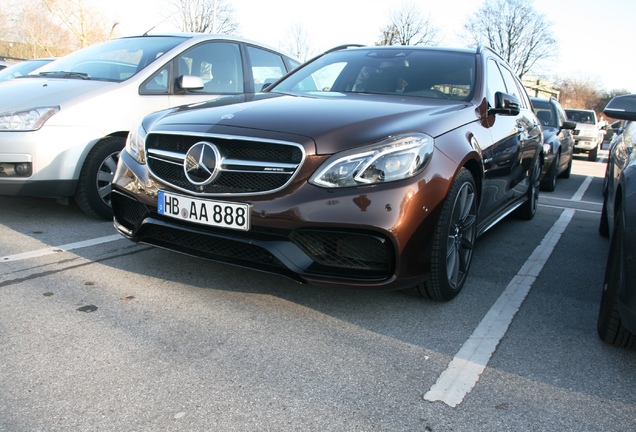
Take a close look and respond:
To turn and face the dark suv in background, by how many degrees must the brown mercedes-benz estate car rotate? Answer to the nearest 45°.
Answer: approximately 180°

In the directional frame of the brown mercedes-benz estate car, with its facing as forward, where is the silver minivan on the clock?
The silver minivan is roughly at 3 o'clock from the brown mercedes-benz estate car.

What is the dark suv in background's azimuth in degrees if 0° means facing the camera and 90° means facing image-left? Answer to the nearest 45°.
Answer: approximately 0°

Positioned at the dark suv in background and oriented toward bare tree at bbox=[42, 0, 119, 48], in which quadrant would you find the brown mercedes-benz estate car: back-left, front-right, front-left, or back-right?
back-left

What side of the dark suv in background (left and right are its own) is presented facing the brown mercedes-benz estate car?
front

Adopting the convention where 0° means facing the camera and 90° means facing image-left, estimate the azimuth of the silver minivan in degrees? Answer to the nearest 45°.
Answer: approximately 45°

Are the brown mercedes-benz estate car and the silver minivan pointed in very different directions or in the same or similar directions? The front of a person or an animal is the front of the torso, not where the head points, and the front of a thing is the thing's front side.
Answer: same or similar directions

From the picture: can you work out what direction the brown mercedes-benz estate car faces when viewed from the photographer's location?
facing the viewer and to the left of the viewer

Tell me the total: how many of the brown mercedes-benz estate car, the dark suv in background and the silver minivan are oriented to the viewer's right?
0

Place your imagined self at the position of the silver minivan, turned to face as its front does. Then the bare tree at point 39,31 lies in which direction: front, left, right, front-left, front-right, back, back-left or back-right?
back-right

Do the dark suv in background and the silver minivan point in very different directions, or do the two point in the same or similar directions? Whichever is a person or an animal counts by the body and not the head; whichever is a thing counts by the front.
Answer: same or similar directions

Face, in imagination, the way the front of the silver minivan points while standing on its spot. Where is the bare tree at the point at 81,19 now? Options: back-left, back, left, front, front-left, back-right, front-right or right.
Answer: back-right
